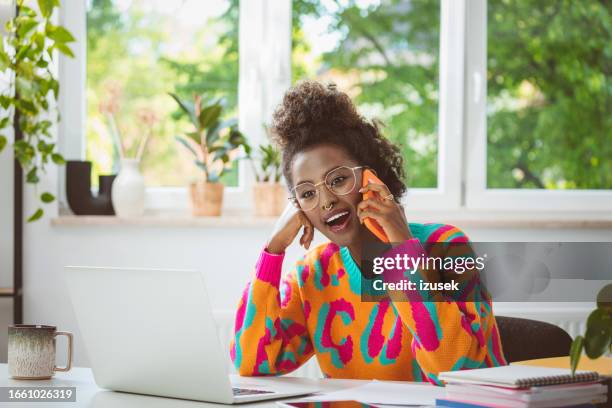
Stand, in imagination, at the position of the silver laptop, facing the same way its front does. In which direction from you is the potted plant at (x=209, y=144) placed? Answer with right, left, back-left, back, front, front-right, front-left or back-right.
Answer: front-left

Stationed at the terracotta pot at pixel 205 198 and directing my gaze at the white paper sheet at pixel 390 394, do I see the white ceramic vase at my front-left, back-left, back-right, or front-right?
back-right

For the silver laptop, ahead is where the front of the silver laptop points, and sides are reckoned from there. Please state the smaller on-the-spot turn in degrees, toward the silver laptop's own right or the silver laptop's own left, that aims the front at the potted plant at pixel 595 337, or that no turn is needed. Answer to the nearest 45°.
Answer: approximately 90° to the silver laptop's own right

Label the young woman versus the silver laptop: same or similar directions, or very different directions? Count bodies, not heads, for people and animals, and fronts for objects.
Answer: very different directions

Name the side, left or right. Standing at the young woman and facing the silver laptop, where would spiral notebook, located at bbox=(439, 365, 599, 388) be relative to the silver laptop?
left

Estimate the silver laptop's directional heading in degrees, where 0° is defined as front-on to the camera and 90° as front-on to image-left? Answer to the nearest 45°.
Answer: approximately 225°

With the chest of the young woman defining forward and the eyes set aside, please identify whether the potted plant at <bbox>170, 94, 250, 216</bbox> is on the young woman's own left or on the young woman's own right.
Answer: on the young woman's own right

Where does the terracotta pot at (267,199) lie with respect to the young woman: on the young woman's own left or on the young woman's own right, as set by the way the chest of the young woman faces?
on the young woman's own right

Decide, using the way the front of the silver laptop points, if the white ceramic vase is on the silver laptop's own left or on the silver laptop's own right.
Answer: on the silver laptop's own left

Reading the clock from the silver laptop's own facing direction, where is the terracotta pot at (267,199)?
The terracotta pot is roughly at 11 o'clock from the silver laptop.

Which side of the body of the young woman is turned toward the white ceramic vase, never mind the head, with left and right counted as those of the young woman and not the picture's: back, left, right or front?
right

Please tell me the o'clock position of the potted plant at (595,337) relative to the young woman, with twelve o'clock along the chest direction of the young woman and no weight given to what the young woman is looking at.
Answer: The potted plant is roughly at 10 o'clock from the young woman.
